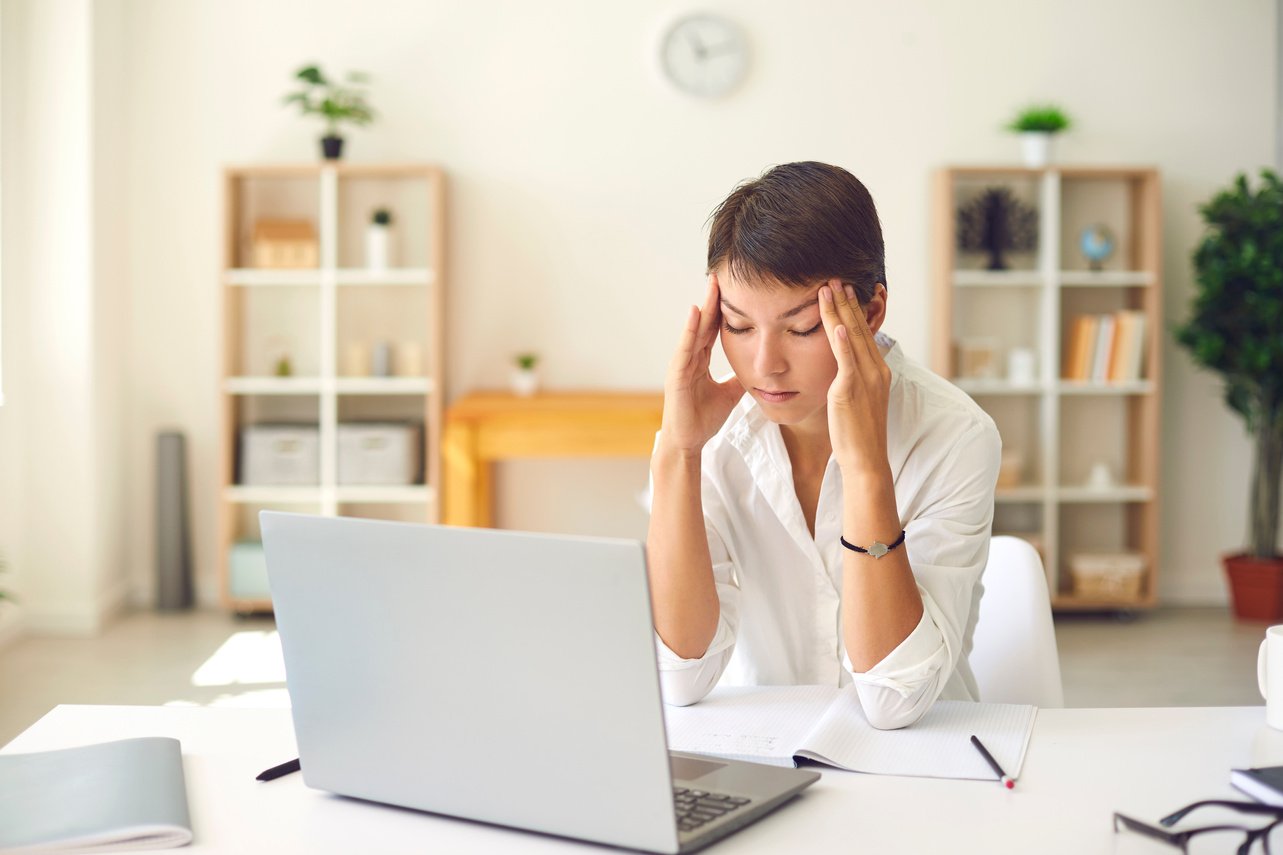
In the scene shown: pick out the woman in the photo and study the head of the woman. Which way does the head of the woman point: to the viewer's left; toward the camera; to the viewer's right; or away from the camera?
toward the camera

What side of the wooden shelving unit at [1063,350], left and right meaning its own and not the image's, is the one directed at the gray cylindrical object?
right

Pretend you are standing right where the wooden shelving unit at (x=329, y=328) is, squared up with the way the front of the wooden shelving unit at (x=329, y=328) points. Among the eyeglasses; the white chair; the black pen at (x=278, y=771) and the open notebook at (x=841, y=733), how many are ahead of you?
4

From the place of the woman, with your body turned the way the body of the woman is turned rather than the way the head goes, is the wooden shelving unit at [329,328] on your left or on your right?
on your right

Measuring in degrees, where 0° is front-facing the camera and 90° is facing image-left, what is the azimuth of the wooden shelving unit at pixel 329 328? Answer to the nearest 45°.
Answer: approximately 0°

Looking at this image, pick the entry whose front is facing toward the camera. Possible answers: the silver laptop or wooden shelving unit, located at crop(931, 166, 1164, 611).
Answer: the wooden shelving unit

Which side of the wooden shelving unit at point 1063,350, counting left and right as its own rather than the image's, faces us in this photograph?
front

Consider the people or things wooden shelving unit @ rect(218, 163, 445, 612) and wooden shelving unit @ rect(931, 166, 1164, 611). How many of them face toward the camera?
2

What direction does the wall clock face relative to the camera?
toward the camera

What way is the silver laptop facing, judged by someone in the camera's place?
facing away from the viewer and to the right of the viewer

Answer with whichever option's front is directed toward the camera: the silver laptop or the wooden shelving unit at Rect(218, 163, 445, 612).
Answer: the wooden shelving unit

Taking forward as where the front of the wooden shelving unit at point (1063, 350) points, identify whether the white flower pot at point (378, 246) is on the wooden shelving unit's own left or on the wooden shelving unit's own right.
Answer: on the wooden shelving unit's own right

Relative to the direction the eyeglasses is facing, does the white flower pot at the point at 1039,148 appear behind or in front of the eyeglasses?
behind

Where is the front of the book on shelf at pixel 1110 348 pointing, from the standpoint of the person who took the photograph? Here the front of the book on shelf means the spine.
facing the viewer
